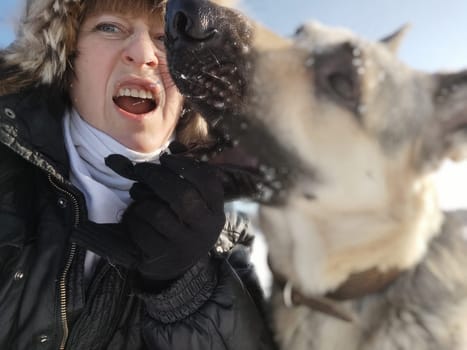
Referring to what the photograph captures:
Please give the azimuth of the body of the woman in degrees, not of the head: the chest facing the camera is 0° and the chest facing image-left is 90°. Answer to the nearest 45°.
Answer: approximately 0°

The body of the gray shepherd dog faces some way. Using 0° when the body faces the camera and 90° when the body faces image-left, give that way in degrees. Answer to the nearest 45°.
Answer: approximately 45°

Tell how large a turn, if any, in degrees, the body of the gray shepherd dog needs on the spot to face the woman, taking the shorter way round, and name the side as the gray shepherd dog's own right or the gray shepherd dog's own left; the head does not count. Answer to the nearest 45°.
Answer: approximately 45° to the gray shepherd dog's own right

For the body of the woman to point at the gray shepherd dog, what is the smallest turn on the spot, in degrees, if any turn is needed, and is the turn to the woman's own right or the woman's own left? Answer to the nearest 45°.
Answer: approximately 90° to the woman's own left
